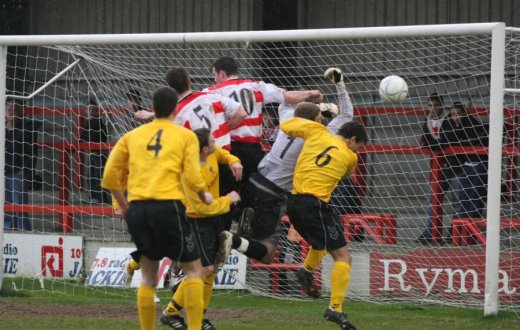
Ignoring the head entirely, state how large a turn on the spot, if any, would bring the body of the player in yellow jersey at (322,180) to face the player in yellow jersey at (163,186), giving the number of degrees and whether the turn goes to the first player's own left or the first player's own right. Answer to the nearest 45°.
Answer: approximately 180°

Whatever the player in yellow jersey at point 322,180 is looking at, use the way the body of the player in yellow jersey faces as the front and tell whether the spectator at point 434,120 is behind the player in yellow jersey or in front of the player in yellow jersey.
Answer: in front

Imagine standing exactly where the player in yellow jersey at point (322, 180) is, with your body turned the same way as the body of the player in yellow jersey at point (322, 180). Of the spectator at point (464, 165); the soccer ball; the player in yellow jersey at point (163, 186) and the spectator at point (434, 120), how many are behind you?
1

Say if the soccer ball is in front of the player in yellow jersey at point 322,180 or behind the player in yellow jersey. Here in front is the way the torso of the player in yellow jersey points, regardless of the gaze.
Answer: in front

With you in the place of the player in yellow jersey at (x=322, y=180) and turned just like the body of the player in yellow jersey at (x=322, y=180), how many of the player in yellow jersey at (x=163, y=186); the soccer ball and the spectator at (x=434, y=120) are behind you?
1

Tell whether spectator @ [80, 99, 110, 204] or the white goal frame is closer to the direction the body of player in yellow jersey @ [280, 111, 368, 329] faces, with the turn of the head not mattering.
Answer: the white goal frame

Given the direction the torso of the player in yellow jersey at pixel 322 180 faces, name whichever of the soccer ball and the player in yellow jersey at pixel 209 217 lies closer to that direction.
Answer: the soccer ball

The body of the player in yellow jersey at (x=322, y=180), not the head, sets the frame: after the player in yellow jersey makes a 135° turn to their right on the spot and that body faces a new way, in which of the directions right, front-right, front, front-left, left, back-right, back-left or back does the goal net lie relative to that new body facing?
back

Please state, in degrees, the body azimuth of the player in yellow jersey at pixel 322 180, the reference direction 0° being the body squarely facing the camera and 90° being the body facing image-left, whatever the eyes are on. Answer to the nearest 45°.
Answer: approximately 225°

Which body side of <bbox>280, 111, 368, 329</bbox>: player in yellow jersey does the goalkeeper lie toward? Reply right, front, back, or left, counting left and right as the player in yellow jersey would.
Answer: left

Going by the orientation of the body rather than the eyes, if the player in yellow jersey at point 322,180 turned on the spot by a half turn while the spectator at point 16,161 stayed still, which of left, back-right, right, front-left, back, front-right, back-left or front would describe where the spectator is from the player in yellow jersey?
right

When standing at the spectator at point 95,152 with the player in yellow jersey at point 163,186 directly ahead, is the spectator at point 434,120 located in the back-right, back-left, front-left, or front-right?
front-left

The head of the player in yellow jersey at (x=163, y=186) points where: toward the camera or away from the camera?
away from the camera

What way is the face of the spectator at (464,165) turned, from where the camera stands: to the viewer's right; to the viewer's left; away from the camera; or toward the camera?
toward the camera

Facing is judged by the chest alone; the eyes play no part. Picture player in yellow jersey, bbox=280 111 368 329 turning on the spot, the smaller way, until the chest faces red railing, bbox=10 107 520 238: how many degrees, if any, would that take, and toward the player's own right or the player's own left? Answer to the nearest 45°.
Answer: approximately 45° to the player's own left

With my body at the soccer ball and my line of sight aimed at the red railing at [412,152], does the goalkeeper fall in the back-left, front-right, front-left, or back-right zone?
back-left
